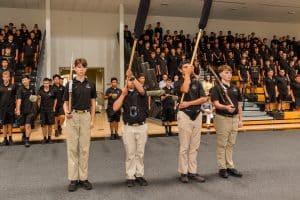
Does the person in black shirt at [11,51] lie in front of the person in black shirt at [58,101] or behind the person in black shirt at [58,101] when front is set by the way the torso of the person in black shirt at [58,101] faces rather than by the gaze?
behind

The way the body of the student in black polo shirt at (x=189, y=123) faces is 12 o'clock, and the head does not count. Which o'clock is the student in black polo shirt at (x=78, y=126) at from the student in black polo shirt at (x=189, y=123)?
the student in black polo shirt at (x=78, y=126) is roughly at 4 o'clock from the student in black polo shirt at (x=189, y=123).

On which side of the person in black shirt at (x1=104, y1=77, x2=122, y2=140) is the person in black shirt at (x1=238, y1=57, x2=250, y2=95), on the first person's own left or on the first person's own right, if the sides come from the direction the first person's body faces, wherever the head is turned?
on the first person's own left

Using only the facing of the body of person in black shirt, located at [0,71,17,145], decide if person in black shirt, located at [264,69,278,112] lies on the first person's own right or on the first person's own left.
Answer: on the first person's own left

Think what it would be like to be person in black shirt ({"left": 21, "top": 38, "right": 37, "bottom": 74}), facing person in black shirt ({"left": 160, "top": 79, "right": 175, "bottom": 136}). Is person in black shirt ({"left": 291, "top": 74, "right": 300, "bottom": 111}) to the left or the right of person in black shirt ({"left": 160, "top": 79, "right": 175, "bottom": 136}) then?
left

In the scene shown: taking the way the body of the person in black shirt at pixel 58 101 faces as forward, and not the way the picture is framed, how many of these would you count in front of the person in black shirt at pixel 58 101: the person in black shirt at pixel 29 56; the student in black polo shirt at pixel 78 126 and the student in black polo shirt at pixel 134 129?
2

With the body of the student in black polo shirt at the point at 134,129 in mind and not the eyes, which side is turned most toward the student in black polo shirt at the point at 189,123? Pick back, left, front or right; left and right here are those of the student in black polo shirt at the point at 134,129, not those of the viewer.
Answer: left

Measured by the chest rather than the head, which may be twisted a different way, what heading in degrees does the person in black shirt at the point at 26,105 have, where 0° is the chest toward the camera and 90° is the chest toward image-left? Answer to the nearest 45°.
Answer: approximately 0°

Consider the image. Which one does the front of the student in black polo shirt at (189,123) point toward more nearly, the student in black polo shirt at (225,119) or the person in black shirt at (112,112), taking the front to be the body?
the student in black polo shirt

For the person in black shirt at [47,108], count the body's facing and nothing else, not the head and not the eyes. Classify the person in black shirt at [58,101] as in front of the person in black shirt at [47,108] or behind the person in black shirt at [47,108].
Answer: behind

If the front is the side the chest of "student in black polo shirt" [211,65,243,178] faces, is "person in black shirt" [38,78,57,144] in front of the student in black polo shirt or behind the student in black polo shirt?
behind

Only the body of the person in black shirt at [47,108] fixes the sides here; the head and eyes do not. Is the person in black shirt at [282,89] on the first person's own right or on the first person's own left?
on the first person's own left
